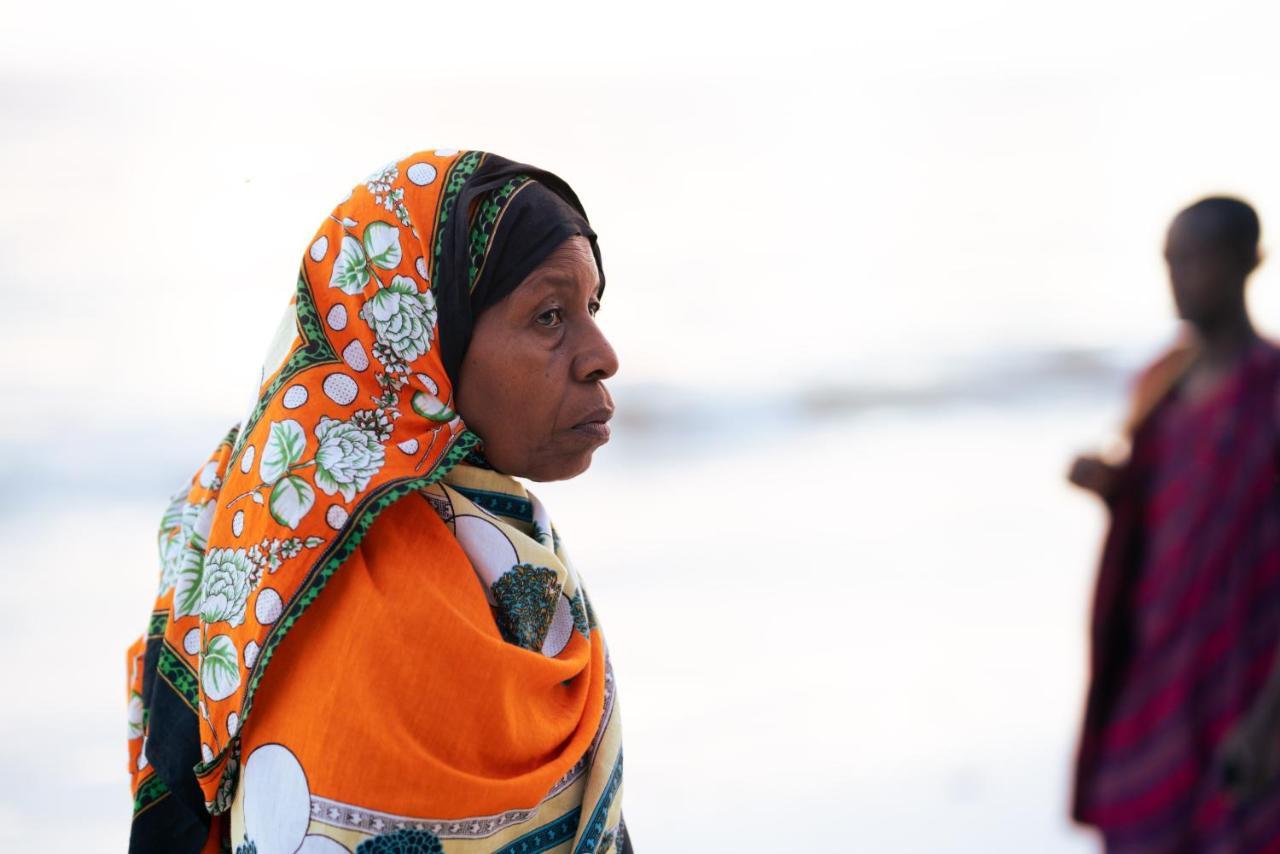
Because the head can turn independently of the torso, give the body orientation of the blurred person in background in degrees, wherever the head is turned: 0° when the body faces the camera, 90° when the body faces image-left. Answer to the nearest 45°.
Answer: approximately 45°

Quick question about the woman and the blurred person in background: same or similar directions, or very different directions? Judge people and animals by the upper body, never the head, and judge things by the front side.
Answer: very different directions

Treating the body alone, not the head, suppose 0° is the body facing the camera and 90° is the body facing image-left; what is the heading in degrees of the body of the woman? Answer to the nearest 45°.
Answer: approximately 270°

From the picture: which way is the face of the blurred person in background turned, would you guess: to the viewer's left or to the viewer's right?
to the viewer's left

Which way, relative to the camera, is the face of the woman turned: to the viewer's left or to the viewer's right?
to the viewer's right

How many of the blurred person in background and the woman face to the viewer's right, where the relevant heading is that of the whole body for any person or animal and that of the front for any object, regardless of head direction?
1
